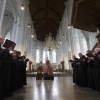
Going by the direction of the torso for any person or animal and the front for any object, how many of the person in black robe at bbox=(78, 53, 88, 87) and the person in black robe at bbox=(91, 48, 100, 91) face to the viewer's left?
2

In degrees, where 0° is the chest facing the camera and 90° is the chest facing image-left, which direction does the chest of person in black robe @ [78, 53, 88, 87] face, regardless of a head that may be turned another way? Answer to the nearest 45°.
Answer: approximately 90°

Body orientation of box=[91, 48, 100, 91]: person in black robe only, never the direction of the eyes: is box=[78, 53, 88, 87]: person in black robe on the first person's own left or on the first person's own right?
on the first person's own right

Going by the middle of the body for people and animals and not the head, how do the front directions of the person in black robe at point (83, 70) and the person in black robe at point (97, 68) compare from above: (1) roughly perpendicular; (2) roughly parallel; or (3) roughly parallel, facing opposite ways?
roughly parallel

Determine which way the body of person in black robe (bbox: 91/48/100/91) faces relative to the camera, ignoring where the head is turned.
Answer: to the viewer's left

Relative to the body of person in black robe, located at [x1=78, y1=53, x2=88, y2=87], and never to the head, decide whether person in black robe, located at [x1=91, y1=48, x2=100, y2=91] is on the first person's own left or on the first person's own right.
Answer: on the first person's own left
